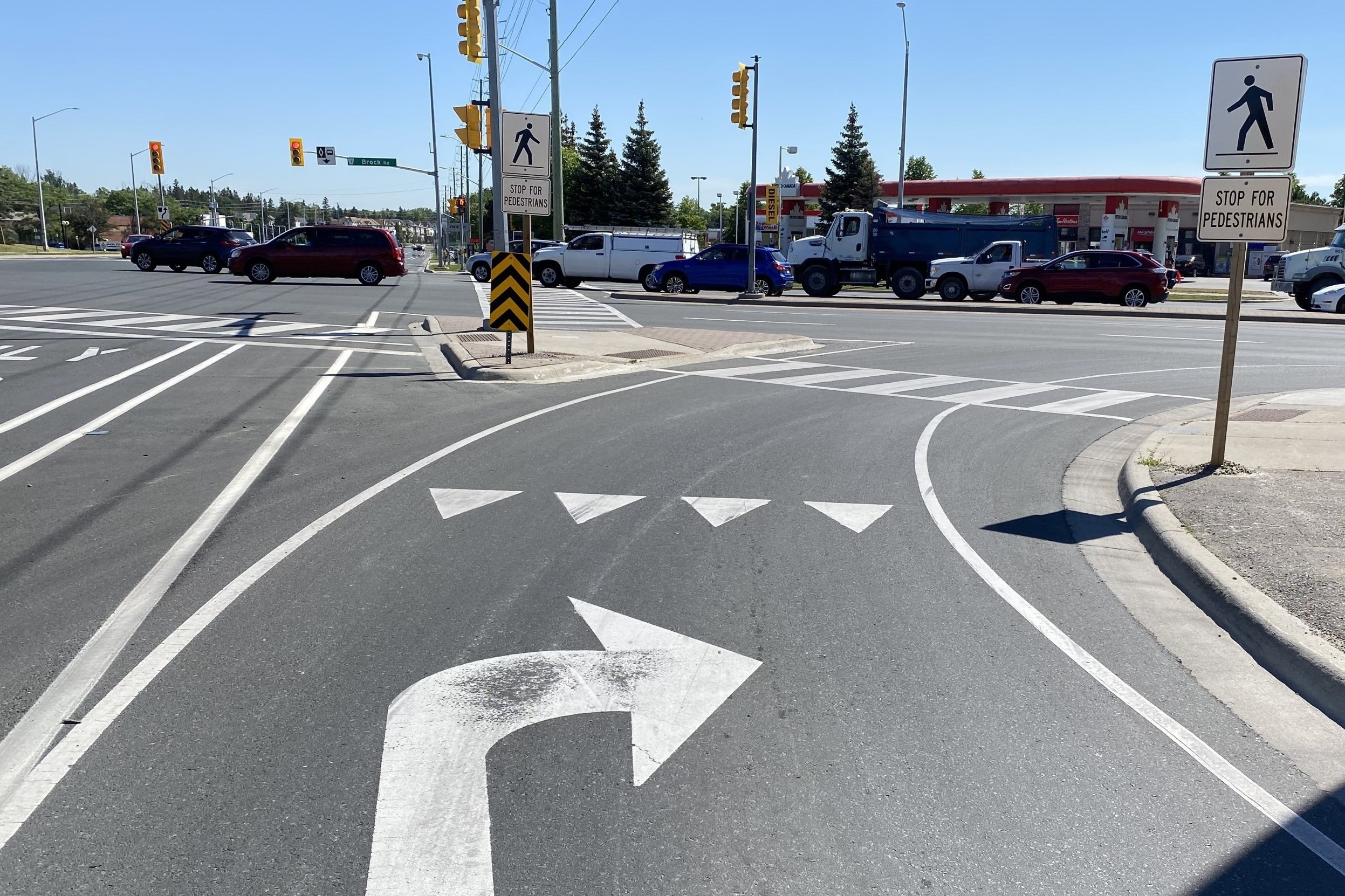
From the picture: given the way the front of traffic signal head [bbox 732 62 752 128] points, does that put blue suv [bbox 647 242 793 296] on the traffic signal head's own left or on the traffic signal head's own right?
on the traffic signal head's own right

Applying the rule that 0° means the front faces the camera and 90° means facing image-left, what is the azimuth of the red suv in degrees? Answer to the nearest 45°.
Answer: approximately 90°

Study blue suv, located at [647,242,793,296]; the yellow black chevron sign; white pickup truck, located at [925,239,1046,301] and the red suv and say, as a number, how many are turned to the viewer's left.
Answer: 3

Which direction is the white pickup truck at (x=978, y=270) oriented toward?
to the viewer's left

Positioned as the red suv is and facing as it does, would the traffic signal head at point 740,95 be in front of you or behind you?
in front

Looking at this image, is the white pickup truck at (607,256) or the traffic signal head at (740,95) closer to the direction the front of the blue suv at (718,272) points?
the white pickup truck

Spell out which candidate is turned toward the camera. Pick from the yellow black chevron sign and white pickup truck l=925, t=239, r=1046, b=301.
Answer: the yellow black chevron sign

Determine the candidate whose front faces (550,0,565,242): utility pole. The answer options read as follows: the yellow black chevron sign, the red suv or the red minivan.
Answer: the red suv

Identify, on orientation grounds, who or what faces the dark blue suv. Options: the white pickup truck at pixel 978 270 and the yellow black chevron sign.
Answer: the white pickup truck

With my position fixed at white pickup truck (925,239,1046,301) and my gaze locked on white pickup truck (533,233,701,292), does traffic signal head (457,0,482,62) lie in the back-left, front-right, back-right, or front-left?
front-left

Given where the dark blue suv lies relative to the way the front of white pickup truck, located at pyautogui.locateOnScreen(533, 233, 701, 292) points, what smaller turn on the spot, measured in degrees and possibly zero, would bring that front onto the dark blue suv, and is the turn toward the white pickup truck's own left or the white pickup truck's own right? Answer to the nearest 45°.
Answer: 0° — it already faces it

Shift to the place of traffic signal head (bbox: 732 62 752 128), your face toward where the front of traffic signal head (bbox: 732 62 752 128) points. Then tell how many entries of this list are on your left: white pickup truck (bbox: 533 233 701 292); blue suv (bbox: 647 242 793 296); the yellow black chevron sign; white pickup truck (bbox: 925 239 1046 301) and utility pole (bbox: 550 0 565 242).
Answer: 1

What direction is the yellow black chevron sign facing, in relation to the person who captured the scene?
facing the viewer
